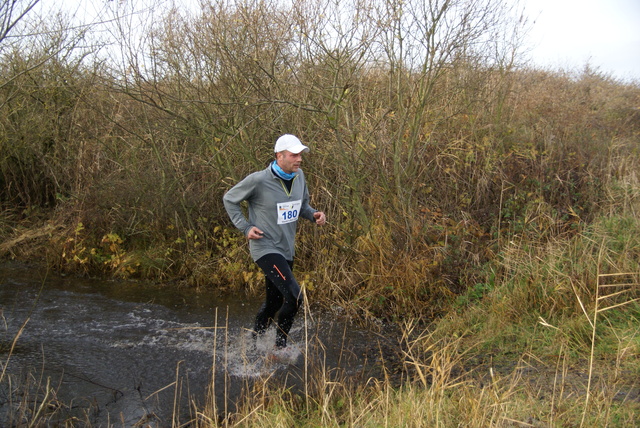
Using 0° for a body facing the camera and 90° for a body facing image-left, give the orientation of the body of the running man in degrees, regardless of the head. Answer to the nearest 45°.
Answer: approximately 315°
